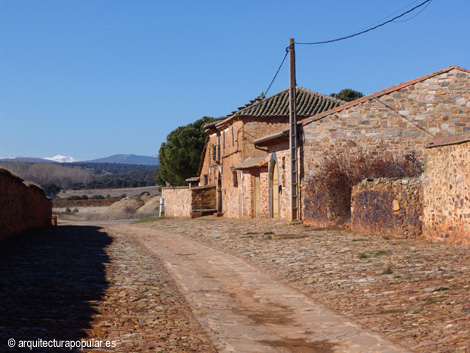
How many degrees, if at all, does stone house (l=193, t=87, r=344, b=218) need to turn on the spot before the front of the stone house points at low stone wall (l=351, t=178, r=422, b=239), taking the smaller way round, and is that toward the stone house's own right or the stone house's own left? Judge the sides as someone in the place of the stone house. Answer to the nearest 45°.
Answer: approximately 45° to the stone house's own left

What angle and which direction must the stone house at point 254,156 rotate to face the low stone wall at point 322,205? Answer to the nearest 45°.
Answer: approximately 45° to its left

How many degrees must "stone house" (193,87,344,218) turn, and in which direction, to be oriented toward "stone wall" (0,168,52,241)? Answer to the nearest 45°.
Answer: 0° — it already faces it

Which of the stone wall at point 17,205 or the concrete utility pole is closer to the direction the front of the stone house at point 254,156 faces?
the stone wall

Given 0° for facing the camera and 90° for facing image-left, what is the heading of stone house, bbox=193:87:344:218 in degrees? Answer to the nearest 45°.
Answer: approximately 45°

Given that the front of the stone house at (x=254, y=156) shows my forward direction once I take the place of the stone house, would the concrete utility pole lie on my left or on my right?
on my left

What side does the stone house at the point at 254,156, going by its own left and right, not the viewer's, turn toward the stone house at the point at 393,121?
left

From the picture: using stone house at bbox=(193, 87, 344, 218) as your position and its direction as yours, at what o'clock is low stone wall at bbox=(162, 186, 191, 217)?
The low stone wall is roughly at 3 o'clock from the stone house.
